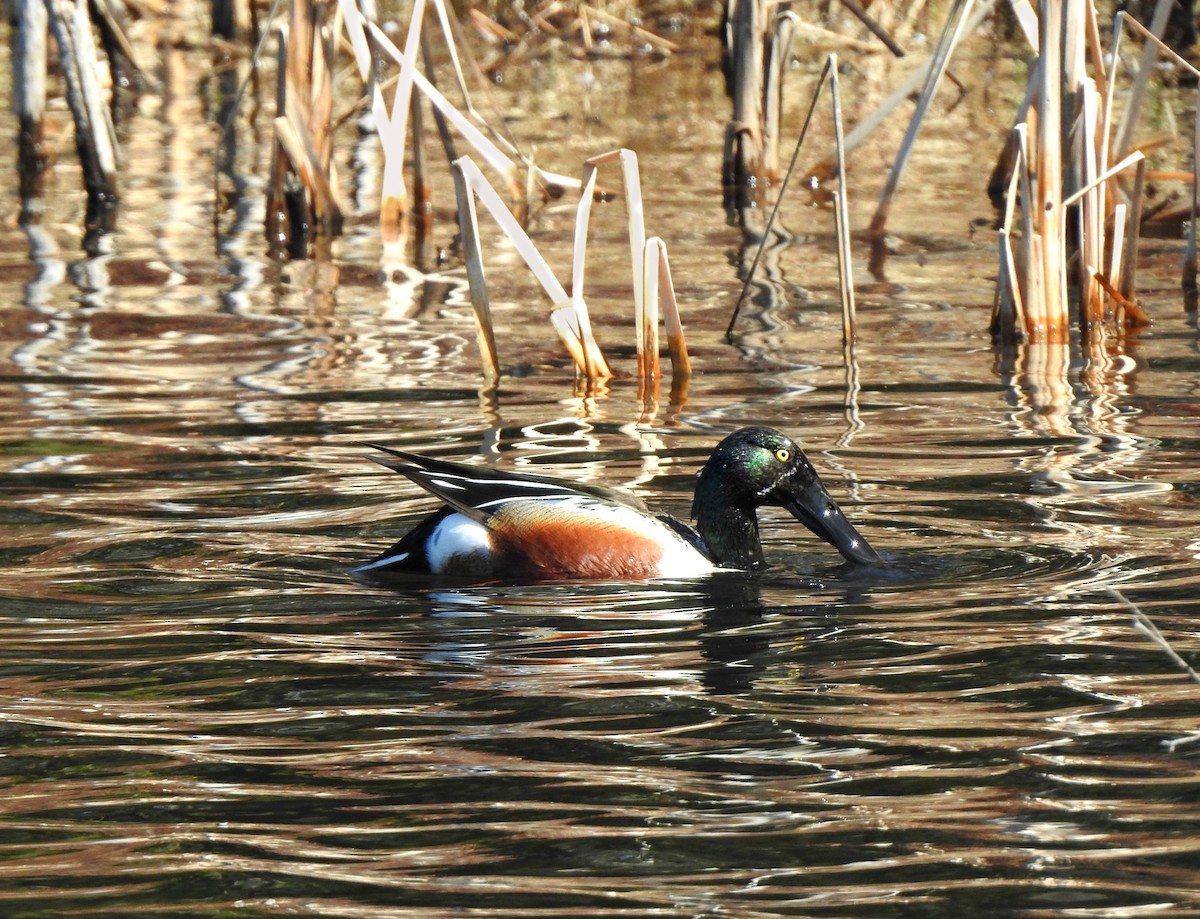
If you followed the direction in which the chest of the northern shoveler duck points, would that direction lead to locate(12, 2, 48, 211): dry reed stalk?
no

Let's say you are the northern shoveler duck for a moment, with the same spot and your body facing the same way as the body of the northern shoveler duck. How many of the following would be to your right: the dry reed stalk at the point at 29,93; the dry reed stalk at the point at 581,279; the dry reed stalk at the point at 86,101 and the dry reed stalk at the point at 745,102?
0

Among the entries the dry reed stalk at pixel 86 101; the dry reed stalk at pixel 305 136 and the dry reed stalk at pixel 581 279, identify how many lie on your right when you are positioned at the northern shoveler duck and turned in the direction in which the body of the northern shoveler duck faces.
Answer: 0

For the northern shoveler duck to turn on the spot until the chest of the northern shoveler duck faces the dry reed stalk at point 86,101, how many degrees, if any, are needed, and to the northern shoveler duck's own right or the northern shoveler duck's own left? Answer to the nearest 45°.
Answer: approximately 135° to the northern shoveler duck's own left

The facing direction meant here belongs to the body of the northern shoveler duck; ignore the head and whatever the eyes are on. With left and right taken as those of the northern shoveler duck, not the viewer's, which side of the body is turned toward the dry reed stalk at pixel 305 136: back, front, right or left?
left

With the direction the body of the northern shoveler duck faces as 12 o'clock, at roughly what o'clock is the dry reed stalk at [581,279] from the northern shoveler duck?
The dry reed stalk is roughly at 9 o'clock from the northern shoveler duck.

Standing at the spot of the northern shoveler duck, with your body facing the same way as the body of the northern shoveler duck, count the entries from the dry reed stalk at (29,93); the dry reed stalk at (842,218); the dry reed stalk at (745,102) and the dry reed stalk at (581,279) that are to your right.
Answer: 0

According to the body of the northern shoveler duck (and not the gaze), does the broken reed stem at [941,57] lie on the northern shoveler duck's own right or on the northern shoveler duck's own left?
on the northern shoveler duck's own left

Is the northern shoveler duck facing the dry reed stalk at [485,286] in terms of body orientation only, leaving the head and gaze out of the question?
no

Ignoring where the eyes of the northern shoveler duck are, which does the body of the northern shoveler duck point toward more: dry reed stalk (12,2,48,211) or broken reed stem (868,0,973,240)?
the broken reed stem

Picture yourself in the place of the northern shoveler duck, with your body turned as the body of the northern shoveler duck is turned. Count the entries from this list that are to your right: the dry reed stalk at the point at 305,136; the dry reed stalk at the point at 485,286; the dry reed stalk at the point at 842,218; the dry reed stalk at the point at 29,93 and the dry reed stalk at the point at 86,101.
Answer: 0

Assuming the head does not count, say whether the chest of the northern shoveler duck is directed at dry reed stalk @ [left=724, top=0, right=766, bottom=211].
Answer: no

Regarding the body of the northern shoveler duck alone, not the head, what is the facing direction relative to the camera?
to the viewer's right

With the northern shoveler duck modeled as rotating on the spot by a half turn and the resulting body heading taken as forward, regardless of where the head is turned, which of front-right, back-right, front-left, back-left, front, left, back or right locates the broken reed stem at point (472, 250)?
right
